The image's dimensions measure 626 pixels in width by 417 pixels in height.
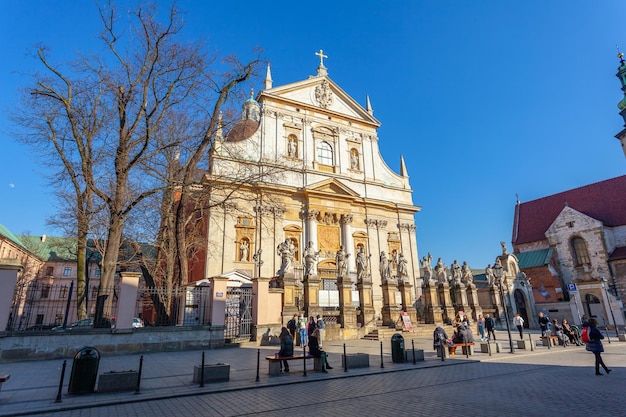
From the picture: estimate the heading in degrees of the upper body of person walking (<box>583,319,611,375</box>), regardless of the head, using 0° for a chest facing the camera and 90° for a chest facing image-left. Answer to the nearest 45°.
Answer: approximately 270°

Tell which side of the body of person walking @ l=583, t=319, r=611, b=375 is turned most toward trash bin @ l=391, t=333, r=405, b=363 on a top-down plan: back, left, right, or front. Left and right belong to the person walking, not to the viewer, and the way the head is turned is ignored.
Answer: back

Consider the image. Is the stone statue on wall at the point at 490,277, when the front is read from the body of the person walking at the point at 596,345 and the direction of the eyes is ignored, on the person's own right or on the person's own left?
on the person's own left

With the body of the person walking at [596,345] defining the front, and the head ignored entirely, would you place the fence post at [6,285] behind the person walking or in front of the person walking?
behind

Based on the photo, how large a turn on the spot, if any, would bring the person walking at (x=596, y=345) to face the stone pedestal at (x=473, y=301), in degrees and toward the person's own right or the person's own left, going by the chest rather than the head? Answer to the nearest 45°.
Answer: approximately 90° to the person's own left

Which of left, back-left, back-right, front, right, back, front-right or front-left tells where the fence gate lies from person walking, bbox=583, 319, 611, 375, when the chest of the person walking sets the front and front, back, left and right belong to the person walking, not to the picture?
back
